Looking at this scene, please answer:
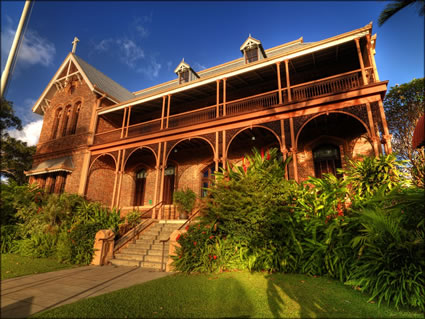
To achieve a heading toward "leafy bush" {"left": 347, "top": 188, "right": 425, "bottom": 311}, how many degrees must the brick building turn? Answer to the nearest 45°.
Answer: approximately 90° to its left

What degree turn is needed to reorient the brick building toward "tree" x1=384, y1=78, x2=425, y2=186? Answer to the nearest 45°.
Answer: approximately 135° to its left

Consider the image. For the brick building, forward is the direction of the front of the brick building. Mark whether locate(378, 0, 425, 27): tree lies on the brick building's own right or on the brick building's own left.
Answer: on the brick building's own left

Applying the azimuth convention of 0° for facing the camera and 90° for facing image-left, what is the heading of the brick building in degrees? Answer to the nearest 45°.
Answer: approximately 45°

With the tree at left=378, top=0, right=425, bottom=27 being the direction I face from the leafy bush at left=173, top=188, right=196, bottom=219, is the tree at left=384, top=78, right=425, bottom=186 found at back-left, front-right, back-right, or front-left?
front-left

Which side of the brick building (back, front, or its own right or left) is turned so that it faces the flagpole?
front

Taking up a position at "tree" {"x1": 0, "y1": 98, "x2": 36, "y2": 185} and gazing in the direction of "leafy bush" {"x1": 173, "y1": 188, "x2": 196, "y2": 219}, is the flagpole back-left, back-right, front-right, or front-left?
front-right
